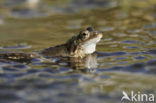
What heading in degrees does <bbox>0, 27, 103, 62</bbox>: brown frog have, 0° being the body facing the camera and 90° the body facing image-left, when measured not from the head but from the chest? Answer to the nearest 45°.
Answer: approximately 270°
